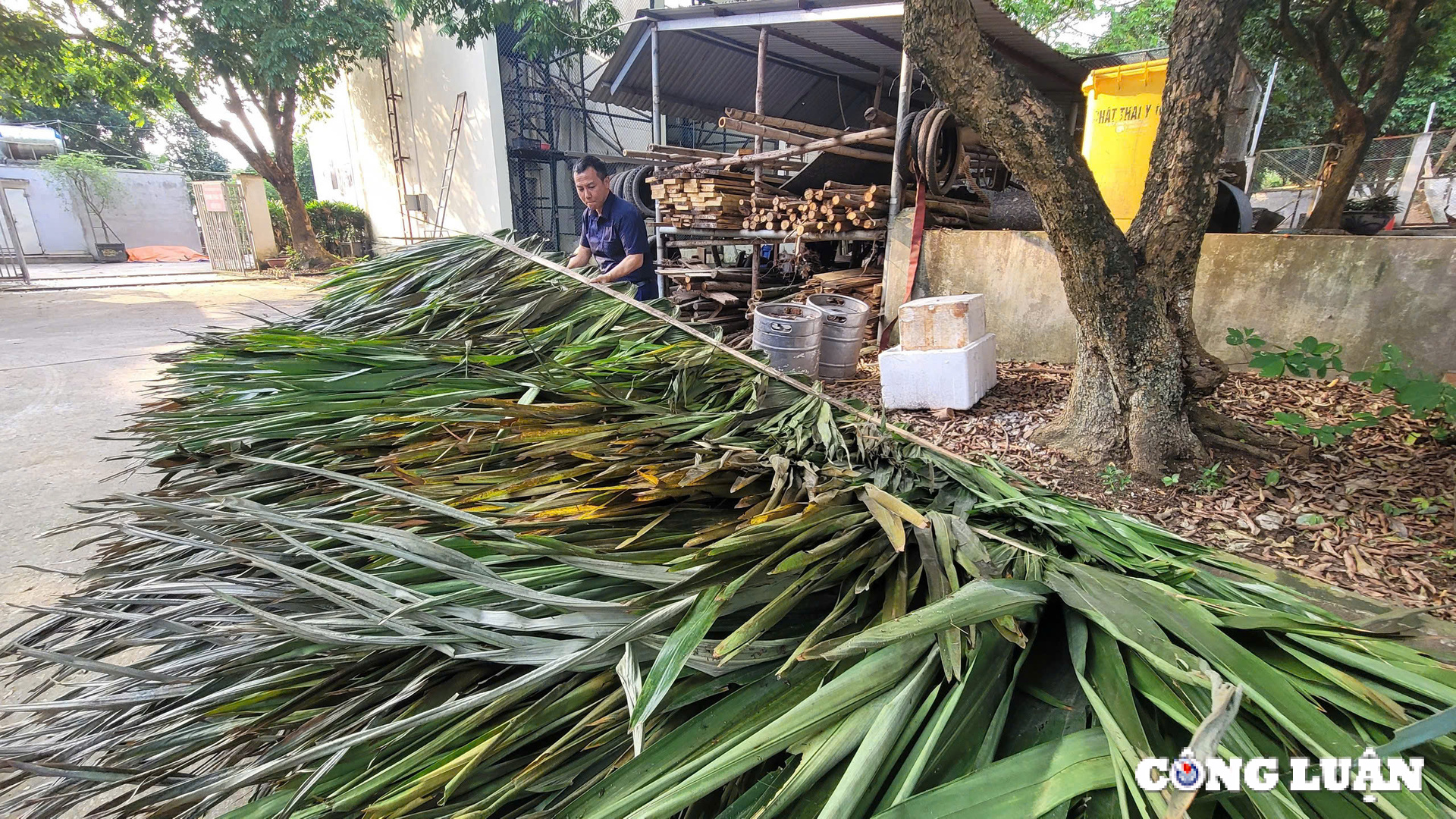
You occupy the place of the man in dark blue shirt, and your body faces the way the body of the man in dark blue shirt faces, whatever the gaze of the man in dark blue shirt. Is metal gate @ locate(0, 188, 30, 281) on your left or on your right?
on your right

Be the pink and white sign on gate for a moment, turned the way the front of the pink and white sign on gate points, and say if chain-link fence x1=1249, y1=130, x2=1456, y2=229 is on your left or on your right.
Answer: on your left

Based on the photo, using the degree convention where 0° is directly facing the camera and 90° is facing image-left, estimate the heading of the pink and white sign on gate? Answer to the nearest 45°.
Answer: approximately 0°

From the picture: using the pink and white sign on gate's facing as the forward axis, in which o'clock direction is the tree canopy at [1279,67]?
The tree canopy is roughly at 10 o'clock from the pink and white sign on gate.

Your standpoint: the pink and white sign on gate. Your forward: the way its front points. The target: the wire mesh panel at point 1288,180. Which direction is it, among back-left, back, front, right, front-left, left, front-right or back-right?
front-left

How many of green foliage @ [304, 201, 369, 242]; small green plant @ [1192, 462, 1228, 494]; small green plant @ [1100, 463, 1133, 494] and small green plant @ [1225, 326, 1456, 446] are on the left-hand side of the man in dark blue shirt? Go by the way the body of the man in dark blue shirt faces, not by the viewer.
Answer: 3

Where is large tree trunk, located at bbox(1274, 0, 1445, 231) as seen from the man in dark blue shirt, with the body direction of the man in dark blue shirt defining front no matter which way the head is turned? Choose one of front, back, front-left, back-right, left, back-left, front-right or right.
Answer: back-left

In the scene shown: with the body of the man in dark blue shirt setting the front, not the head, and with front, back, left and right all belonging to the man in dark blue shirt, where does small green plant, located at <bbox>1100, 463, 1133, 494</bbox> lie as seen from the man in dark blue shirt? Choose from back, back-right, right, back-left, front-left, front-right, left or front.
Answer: left

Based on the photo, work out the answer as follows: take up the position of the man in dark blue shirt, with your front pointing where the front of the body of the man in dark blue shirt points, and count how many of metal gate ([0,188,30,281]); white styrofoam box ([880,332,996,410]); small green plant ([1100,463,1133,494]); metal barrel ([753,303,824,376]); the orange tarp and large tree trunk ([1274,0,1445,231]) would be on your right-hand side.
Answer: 2

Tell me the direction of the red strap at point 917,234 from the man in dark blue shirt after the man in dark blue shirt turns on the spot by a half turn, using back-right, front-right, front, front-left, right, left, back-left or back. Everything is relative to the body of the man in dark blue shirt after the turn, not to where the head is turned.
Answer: front-right

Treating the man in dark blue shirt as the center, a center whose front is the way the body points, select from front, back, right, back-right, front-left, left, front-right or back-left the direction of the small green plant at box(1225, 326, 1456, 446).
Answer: left

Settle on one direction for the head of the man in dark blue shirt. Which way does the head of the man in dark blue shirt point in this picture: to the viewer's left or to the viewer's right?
to the viewer's left
